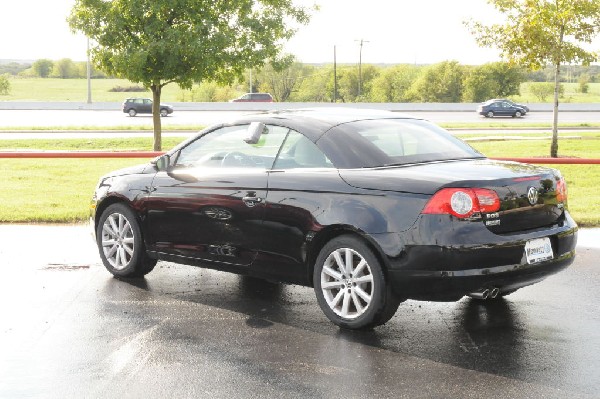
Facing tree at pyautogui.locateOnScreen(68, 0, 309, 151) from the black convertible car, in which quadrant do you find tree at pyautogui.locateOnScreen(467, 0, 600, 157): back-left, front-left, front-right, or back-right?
front-right

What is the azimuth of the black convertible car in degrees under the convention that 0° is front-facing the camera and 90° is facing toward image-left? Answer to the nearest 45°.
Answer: approximately 135°

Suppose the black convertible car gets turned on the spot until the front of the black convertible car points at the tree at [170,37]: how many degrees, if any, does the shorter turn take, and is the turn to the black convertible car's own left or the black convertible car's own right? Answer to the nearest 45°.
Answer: approximately 45° to the black convertible car's own right

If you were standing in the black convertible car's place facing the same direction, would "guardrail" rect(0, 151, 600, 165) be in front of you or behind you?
in front

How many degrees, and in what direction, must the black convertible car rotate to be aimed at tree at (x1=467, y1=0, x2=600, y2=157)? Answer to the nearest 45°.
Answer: approximately 45° to its right

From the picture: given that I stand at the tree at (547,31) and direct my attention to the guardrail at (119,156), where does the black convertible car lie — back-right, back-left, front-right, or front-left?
front-left

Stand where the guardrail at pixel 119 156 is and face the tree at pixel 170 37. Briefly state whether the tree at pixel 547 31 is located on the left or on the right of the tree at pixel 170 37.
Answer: right
